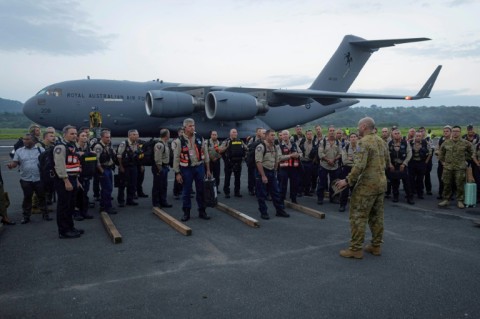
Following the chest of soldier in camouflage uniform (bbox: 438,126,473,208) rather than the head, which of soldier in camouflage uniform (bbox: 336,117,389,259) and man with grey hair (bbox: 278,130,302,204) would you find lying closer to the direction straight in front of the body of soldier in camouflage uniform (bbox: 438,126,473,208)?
the soldier in camouflage uniform

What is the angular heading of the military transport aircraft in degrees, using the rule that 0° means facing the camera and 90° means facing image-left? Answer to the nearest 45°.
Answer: approximately 45°

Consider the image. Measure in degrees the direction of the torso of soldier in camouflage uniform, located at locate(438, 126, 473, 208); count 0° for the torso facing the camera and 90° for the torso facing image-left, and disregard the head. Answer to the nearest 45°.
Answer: approximately 0°

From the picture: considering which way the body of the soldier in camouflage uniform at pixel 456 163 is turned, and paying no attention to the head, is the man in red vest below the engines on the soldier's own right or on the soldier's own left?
on the soldier's own right

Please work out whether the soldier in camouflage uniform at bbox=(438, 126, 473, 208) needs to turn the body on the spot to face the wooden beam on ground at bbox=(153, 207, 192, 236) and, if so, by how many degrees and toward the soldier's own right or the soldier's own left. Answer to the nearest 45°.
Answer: approximately 45° to the soldier's own right

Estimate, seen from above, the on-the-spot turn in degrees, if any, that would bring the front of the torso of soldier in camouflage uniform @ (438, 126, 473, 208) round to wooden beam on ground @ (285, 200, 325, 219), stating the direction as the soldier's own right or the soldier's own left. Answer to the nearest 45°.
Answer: approximately 45° to the soldier's own right

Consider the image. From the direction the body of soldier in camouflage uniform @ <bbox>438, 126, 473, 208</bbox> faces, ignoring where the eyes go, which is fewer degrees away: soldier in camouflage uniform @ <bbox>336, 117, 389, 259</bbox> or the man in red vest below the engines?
the soldier in camouflage uniform

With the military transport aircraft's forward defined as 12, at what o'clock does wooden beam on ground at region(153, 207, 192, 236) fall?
The wooden beam on ground is roughly at 10 o'clock from the military transport aircraft.

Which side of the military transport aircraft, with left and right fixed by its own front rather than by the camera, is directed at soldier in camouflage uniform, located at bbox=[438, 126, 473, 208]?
left

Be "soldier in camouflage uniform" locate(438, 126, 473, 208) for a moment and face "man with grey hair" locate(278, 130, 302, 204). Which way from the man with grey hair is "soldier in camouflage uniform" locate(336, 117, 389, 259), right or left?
left
